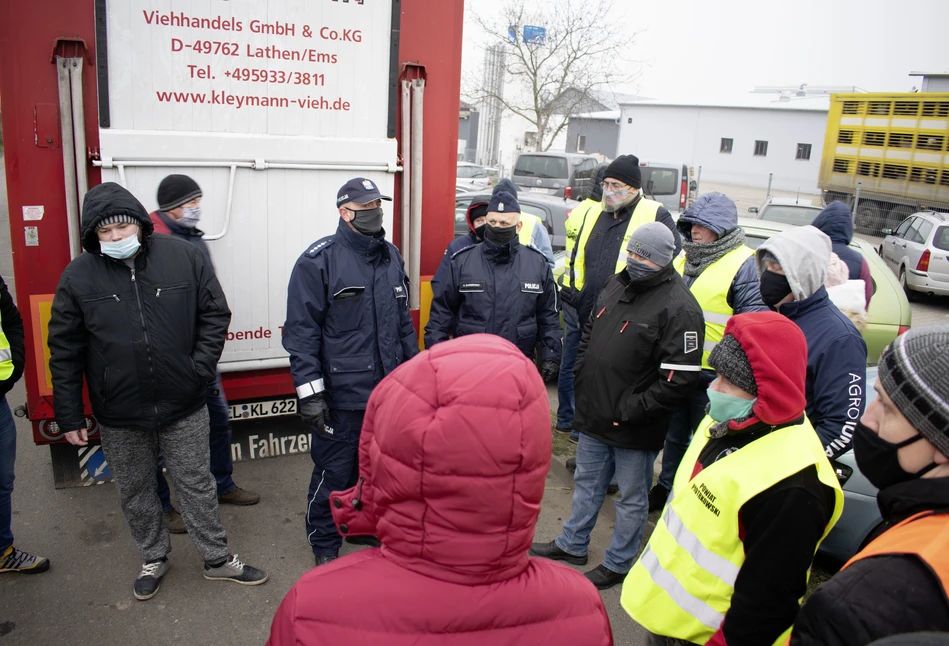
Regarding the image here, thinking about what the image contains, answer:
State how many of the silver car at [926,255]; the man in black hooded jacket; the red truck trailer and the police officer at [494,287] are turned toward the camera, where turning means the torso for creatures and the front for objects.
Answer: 2

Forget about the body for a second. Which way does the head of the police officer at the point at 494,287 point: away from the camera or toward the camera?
toward the camera

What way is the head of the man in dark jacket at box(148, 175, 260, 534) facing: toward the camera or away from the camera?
toward the camera

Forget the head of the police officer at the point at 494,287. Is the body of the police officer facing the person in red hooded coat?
yes

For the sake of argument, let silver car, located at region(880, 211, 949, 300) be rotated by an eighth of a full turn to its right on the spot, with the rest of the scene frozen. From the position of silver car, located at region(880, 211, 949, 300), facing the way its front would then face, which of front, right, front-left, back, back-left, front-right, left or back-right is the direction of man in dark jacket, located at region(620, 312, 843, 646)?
back

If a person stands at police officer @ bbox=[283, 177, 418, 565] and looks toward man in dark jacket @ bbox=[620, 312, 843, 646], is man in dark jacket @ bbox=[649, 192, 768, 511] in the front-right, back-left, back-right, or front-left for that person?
front-left

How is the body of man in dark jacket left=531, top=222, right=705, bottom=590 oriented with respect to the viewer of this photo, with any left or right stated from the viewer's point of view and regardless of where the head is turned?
facing the viewer and to the left of the viewer

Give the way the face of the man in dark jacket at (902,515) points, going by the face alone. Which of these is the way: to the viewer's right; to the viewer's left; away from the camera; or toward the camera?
to the viewer's left

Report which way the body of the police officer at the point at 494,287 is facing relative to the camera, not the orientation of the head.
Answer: toward the camera

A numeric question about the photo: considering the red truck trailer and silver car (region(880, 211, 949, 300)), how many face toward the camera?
0

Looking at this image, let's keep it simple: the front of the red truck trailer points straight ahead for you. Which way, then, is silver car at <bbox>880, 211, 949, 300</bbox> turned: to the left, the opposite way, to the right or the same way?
the same way

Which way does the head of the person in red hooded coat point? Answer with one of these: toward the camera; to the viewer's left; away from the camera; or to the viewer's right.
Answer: away from the camera

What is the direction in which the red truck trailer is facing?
away from the camera

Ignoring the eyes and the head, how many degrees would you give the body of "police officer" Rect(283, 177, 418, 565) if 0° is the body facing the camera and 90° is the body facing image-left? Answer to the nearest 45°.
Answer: approximately 315°

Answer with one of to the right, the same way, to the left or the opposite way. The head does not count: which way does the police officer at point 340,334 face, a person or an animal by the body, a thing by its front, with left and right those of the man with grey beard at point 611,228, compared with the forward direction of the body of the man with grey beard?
to the left

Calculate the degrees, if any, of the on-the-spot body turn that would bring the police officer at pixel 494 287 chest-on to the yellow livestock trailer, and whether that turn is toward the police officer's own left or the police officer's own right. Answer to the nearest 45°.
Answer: approximately 135° to the police officer's own left

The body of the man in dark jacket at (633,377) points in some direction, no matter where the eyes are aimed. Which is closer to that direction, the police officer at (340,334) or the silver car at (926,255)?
the police officer

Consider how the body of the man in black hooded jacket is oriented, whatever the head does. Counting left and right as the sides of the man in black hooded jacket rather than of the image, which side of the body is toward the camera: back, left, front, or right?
front

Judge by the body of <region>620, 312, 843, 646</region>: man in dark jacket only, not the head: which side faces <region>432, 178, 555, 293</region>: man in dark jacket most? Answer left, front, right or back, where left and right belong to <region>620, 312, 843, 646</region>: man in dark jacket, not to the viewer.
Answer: right
